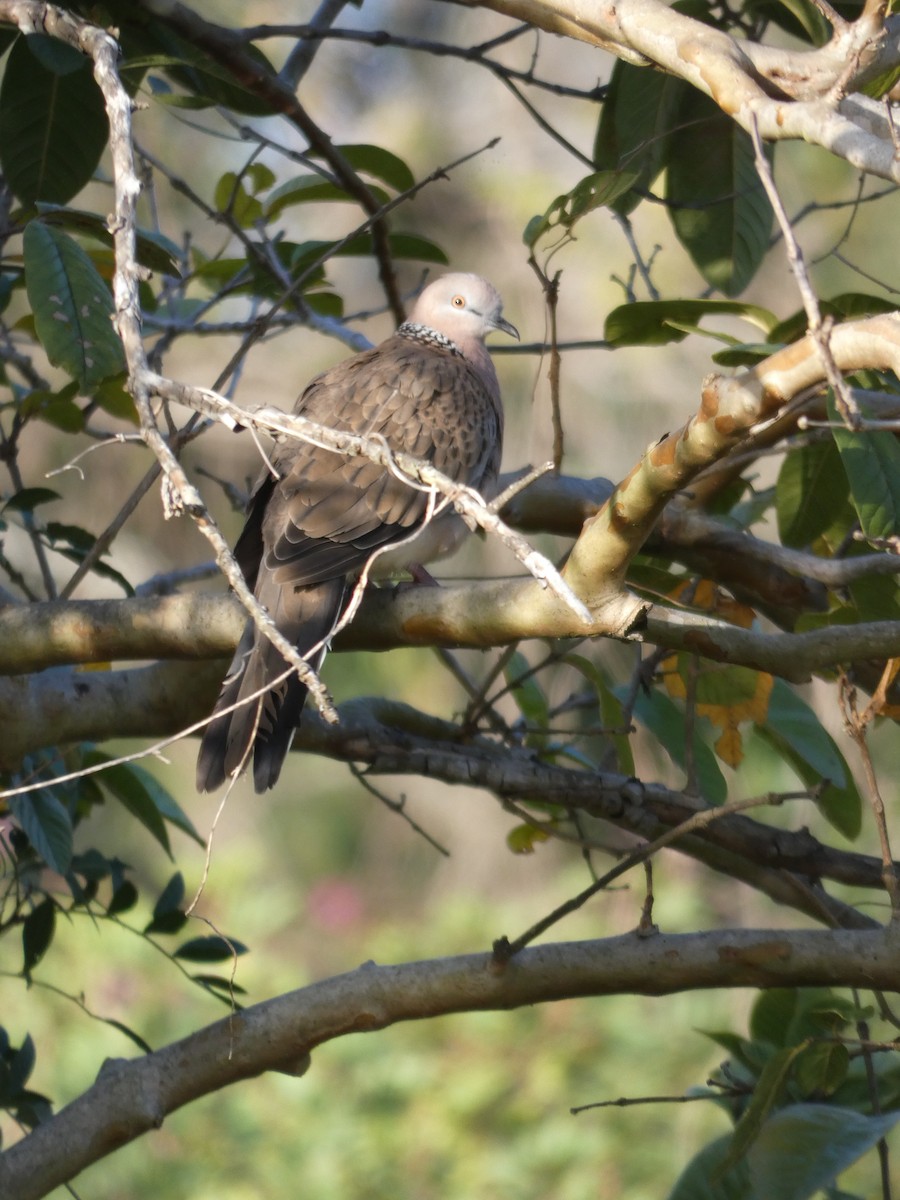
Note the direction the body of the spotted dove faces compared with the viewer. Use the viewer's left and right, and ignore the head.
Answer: facing away from the viewer and to the right of the viewer
